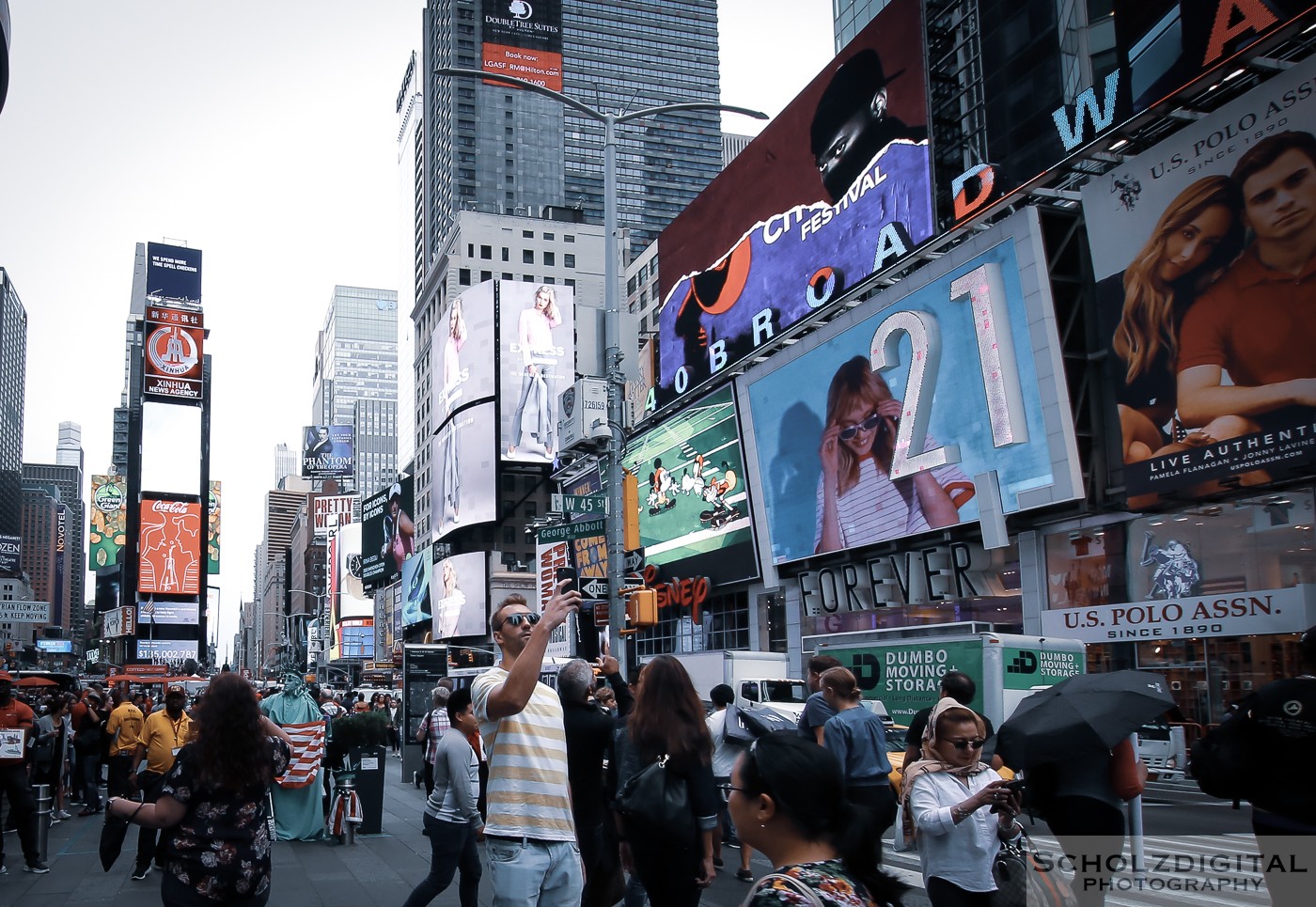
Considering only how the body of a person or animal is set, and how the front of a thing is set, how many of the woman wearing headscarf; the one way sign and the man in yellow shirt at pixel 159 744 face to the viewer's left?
0

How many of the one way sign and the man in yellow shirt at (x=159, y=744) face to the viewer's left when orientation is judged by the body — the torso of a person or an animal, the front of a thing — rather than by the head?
0

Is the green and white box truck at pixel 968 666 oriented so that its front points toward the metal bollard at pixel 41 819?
no

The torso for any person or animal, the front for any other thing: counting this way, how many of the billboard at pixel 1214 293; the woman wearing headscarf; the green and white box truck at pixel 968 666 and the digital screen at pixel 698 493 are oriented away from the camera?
0

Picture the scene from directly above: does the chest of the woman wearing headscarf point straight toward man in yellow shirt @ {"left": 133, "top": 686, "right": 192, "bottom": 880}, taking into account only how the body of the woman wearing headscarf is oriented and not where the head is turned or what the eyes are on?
no

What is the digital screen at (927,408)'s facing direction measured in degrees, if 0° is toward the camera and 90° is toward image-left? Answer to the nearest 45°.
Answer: approximately 45°

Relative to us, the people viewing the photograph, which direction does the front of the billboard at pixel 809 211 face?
facing the viewer and to the left of the viewer

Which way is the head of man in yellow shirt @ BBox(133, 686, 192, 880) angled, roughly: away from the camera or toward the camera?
toward the camera

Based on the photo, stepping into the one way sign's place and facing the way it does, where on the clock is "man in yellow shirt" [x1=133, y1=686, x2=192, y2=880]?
The man in yellow shirt is roughly at 1 o'clock from the one way sign.

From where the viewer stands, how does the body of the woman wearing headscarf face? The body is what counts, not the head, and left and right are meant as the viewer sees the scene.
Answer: facing the viewer and to the right of the viewer

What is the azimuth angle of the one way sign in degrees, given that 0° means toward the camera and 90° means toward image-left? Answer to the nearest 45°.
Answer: approximately 0°

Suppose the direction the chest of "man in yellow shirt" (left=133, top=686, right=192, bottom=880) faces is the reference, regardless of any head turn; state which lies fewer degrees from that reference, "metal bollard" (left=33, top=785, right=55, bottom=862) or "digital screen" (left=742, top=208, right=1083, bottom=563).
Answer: the digital screen

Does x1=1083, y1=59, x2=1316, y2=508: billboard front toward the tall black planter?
yes

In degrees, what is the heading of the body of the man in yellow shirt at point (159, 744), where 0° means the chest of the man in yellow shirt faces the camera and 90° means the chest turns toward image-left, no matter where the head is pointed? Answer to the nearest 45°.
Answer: approximately 315°

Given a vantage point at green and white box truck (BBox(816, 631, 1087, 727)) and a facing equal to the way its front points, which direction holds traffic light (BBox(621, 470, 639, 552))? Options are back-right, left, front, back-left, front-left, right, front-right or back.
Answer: right

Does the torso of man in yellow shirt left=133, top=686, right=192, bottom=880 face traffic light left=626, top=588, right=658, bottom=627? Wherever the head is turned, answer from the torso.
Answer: no

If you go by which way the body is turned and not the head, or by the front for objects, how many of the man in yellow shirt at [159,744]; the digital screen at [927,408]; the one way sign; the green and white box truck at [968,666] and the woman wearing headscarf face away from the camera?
0

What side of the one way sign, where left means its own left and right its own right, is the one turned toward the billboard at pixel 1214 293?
left
